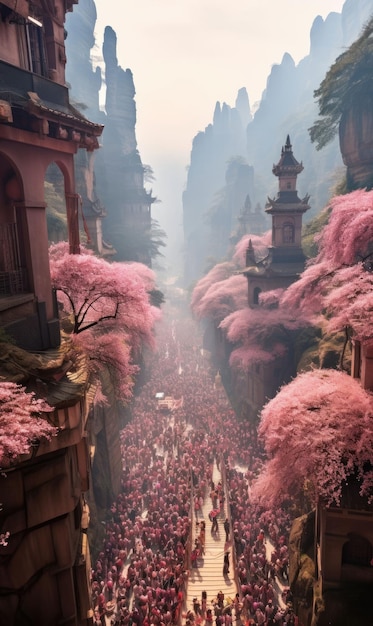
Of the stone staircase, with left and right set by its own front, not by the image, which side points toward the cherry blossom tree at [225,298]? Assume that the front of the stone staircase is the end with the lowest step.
back

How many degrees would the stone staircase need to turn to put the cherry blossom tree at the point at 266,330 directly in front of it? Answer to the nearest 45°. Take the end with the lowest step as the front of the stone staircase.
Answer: approximately 180°

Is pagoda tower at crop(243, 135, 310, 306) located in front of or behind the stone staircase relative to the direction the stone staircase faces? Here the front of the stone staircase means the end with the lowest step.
behind

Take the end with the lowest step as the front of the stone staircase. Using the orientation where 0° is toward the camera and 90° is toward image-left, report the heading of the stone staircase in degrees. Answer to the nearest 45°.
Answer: approximately 0°
